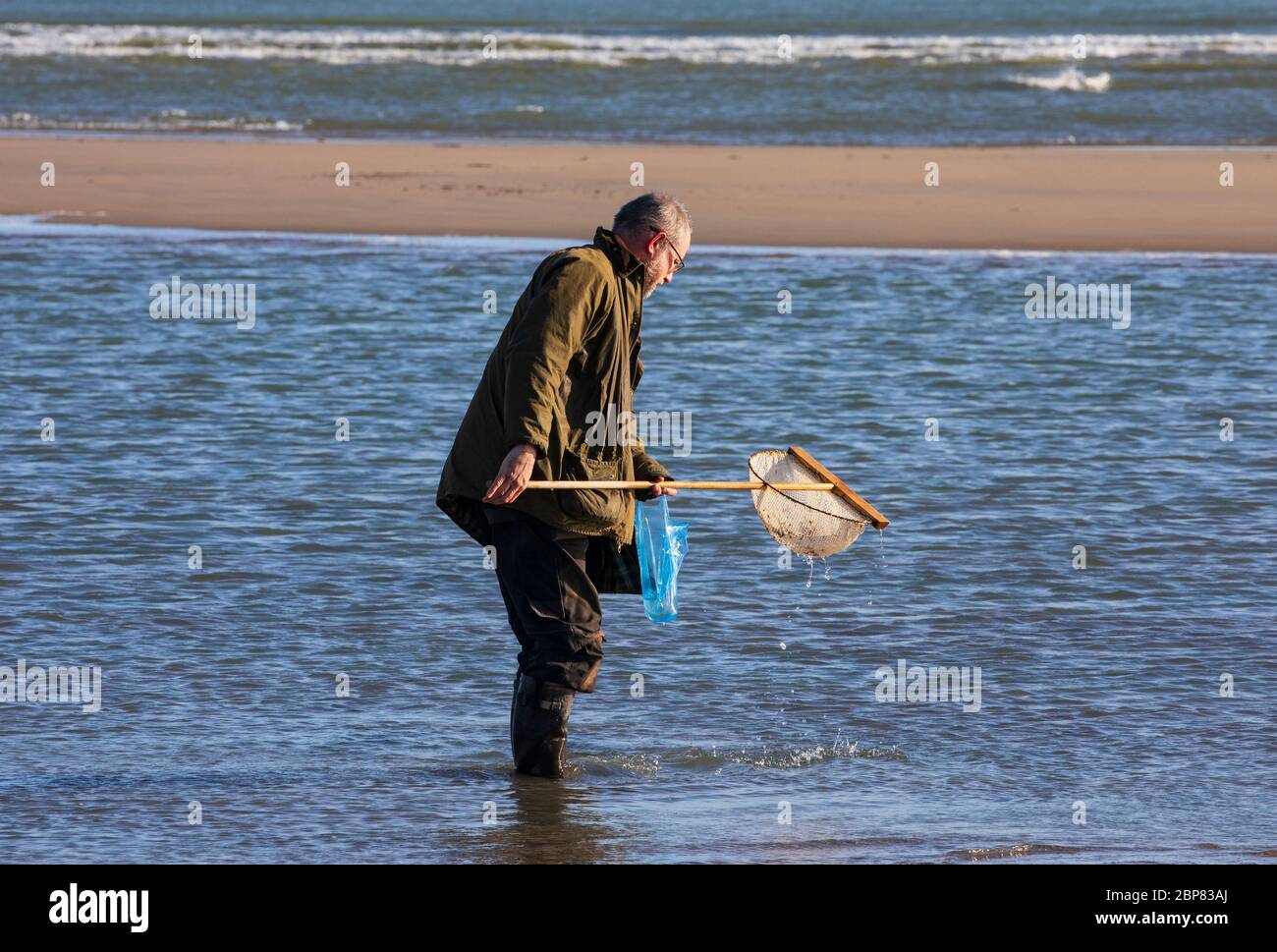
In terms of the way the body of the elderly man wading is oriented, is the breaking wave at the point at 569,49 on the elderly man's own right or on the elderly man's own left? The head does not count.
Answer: on the elderly man's own left

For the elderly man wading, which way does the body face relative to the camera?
to the viewer's right

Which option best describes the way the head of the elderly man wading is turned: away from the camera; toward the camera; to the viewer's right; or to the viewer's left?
to the viewer's right

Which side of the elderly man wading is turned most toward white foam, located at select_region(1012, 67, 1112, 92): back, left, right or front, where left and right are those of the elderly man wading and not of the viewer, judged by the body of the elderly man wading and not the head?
left
